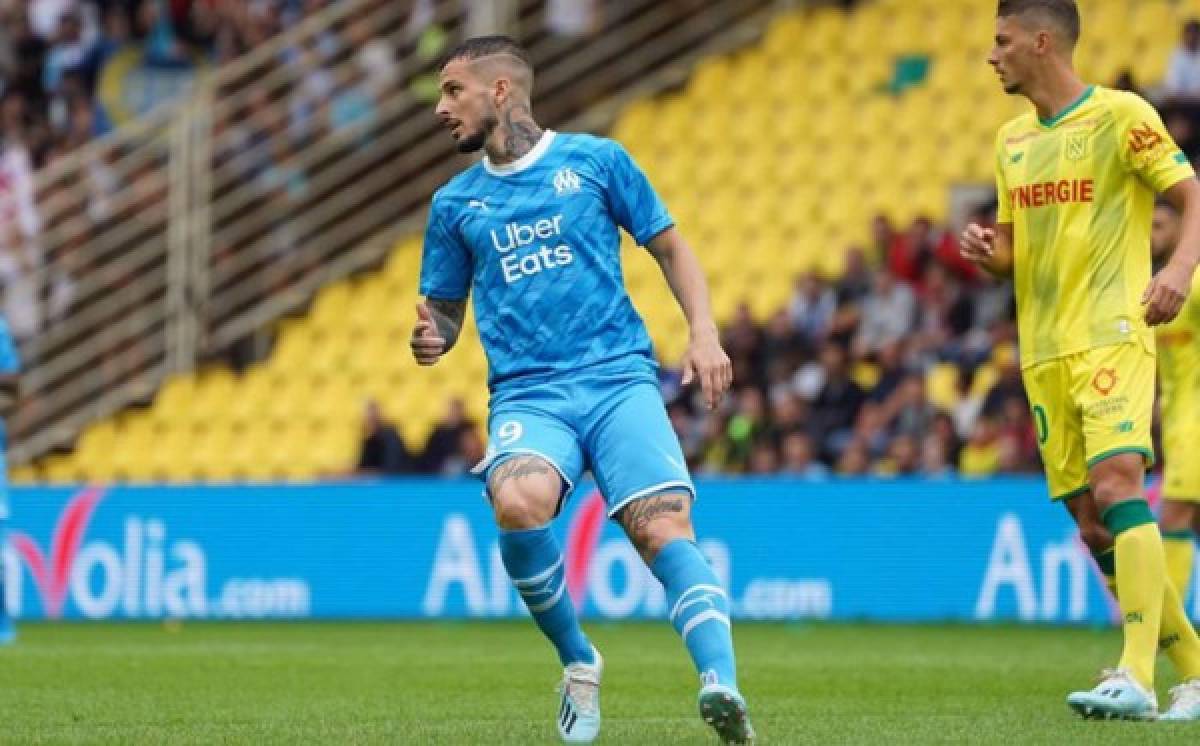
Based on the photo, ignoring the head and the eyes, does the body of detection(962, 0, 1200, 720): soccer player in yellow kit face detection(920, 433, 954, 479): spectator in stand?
no

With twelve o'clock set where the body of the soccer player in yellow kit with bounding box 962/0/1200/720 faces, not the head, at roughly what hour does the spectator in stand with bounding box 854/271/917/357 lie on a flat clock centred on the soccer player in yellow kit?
The spectator in stand is roughly at 4 o'clock from the soccer player in yellow kit.

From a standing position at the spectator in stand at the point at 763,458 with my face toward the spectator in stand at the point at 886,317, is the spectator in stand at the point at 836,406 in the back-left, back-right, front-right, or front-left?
front-right

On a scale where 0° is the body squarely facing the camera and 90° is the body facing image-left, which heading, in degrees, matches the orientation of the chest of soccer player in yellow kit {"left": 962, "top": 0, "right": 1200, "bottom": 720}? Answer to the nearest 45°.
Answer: approximately 45°

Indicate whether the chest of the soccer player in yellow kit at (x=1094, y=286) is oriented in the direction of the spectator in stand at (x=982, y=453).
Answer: no

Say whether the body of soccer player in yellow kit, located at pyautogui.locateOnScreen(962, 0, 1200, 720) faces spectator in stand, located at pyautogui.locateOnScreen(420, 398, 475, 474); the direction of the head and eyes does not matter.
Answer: no

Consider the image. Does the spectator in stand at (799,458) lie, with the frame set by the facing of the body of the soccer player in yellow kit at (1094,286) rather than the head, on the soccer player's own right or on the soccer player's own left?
on the soccer player's own right

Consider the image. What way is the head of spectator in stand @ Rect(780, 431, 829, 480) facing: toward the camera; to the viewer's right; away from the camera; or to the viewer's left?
toward the camera

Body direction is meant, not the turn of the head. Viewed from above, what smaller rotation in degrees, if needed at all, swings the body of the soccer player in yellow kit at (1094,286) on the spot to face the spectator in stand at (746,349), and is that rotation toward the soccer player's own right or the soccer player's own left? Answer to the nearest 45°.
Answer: approximately 135° to the soccer player's own right

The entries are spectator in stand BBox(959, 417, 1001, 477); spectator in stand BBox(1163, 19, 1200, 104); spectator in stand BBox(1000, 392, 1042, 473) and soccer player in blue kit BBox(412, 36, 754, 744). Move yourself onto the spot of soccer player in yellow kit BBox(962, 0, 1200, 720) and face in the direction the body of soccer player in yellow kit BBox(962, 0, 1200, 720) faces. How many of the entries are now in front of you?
1

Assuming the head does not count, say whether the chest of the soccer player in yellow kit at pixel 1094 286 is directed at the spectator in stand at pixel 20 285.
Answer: no

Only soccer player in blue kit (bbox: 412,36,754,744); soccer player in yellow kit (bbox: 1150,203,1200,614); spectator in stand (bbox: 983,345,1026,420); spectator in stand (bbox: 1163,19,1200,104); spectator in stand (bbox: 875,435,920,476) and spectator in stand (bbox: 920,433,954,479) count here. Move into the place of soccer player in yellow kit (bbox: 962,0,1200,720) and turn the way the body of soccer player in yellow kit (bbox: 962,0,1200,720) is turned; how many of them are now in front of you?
1
